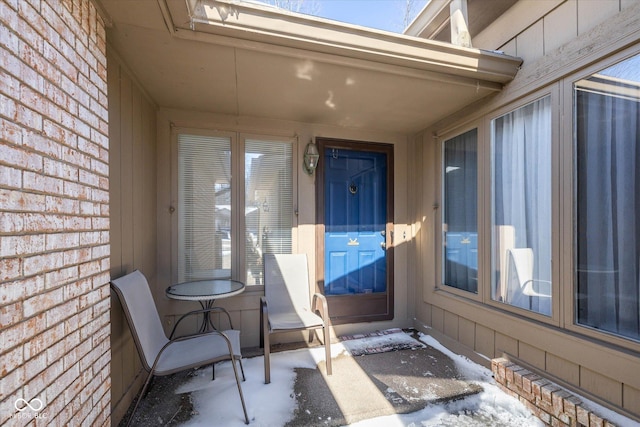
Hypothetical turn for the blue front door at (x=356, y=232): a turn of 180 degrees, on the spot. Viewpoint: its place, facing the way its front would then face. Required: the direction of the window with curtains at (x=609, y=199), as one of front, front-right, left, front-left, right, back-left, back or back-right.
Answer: back-right

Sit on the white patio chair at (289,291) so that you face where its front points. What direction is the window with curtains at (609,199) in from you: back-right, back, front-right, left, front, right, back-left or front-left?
front-left

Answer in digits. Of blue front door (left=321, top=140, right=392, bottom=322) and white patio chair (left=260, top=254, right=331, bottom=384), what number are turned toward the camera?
2

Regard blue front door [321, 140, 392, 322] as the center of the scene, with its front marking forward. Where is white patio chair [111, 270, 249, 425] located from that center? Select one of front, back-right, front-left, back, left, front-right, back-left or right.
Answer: front-right

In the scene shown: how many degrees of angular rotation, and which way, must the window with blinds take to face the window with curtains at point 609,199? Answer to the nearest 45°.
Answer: approximately 45° to its left
